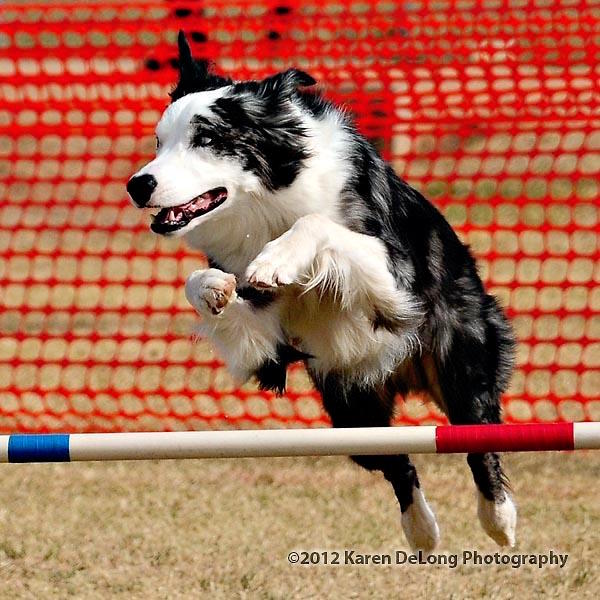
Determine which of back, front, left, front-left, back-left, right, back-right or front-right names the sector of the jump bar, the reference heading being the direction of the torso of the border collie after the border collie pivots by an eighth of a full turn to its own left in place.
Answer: front

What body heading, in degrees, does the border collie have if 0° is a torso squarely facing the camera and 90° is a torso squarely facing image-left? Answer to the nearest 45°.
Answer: approximately 45°
